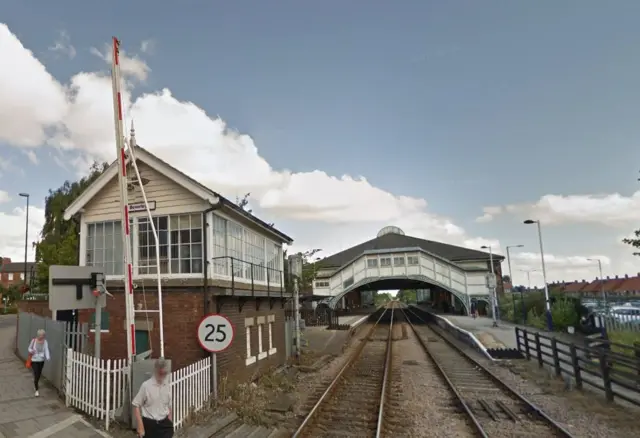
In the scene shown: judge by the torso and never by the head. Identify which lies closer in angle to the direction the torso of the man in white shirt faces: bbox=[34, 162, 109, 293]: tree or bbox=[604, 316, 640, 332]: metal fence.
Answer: the metal fence

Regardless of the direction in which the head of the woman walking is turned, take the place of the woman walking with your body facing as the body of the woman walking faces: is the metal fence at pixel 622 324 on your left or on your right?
on your left

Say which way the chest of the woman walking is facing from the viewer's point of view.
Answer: toward the camera

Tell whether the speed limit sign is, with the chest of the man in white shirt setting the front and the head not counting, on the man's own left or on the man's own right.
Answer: on the man's own left

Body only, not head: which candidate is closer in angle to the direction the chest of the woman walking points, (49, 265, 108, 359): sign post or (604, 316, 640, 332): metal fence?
the sign post

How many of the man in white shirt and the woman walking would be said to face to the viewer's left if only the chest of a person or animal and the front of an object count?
0

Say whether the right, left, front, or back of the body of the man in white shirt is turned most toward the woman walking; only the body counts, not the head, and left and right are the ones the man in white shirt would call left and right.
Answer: back

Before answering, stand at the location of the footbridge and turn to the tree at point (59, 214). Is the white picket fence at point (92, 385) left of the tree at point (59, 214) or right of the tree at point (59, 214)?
left

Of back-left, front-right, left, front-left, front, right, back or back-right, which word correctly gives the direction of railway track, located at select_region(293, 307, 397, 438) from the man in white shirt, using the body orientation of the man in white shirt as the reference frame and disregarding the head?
left

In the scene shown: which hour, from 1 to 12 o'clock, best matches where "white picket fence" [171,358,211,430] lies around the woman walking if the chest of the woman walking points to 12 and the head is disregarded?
The white picket fence is roughly at 10 o'clock from the woman walking.

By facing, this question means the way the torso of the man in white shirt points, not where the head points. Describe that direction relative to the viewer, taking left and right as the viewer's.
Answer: facing the viewer and to the right of the viewer
